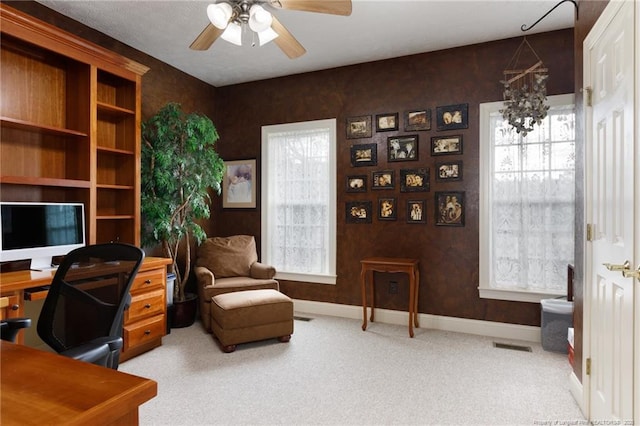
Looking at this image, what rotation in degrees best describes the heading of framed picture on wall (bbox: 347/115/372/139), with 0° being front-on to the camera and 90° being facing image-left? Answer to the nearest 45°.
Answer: approximately 0°

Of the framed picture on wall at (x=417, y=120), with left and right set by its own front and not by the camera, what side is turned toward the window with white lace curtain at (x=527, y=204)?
left

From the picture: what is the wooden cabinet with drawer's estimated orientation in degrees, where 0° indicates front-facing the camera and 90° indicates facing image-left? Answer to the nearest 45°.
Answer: approximately 315°

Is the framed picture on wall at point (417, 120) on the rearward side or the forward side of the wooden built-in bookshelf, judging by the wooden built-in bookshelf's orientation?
on the forward side

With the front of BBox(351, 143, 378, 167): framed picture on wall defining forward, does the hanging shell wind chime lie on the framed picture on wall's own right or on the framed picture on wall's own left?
on the framed picture on wall's own left

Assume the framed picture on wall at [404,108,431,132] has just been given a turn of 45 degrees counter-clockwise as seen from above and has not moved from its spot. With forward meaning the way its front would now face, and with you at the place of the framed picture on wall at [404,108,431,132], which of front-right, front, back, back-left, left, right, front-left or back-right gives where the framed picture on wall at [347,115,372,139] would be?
back-right
